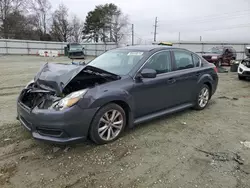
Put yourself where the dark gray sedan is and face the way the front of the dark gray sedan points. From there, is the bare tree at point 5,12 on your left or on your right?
on your right

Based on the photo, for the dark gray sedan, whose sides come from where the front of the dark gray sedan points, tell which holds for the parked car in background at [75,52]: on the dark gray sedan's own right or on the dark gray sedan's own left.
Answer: on the dark gray sedan's own right

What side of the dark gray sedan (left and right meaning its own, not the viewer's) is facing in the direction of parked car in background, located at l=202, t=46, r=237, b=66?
back

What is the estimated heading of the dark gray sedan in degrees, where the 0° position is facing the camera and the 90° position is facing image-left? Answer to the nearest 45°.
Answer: approximately 45°

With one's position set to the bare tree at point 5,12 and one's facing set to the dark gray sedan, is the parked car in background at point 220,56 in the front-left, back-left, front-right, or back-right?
front-left
